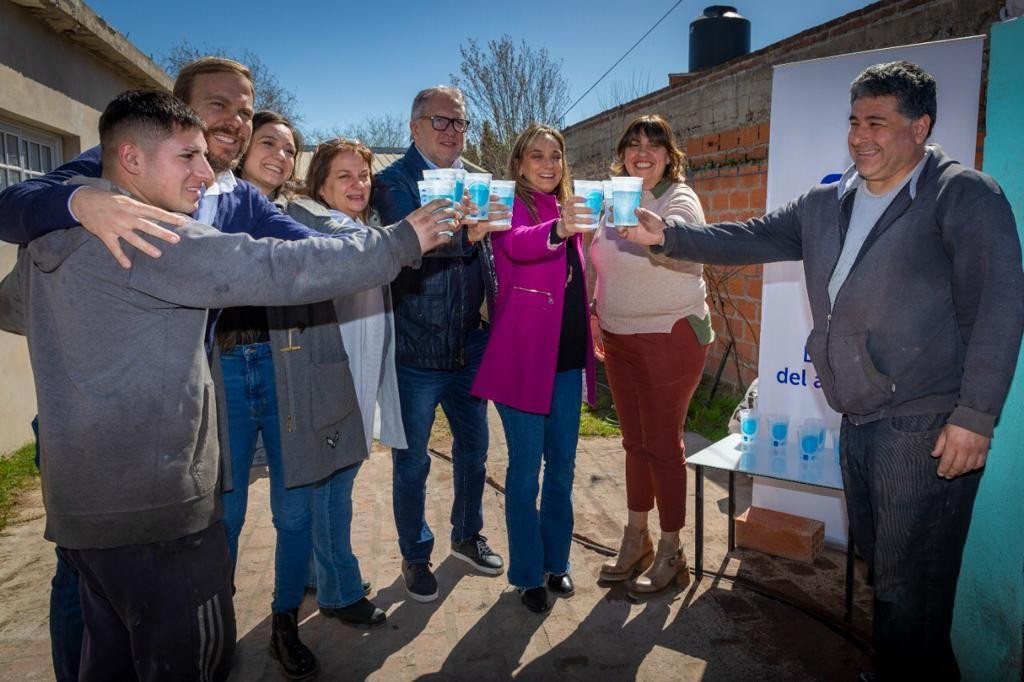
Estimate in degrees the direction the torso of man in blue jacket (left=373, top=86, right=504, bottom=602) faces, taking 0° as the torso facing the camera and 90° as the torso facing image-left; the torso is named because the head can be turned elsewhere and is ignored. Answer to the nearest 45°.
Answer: approximately 315°

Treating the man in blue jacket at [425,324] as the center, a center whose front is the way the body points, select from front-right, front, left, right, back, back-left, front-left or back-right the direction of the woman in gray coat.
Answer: right

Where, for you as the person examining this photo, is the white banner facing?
facing the viewer and to the left of the viewer

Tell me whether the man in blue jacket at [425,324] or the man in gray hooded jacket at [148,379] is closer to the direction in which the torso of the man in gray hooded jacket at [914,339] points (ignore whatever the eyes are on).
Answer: the man in gray hooded jacket

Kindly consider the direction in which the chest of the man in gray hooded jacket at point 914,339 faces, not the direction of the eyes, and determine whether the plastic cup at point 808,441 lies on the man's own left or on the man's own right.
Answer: on the man's own right

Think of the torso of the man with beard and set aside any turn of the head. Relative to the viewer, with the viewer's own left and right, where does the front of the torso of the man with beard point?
facing the viewer and to the right of the viewer

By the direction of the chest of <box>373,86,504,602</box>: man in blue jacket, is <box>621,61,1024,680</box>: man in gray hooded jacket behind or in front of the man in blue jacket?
in front

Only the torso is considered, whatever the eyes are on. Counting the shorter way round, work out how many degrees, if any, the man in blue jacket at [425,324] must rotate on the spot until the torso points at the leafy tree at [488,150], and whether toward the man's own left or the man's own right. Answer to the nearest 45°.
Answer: approximately 135° to the man's own left

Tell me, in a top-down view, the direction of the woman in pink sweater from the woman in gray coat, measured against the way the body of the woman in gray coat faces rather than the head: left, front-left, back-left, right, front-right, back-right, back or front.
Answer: front-left

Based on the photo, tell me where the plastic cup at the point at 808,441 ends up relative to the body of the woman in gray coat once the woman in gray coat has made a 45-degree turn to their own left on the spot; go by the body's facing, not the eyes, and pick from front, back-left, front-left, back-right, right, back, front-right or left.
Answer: front

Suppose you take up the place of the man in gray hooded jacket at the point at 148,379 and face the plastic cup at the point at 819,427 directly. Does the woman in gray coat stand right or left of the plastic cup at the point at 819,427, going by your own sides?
left
